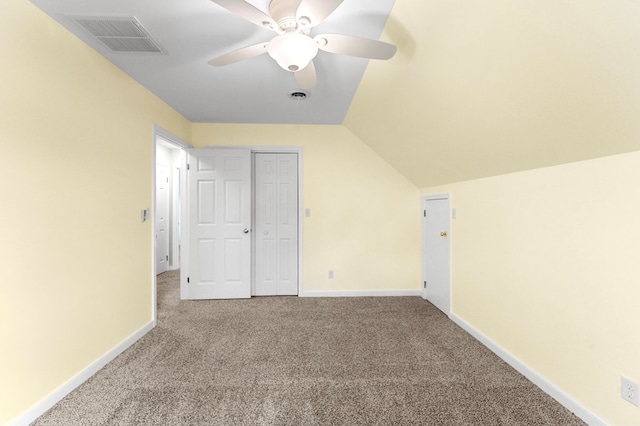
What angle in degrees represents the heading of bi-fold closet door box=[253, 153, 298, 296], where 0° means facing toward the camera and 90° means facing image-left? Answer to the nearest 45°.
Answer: approximately 0°

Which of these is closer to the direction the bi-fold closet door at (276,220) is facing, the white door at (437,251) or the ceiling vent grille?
the ceiling vent grille

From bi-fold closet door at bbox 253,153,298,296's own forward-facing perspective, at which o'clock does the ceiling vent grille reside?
The ceiling vent grille is roughly at 1 o'clock from the bi-fold closet door.

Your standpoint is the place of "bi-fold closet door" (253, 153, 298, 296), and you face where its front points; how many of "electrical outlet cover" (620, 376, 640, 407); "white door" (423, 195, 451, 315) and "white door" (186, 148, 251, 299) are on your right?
1

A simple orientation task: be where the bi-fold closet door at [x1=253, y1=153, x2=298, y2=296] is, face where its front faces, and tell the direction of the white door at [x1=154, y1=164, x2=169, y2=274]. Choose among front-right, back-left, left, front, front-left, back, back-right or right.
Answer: back-right

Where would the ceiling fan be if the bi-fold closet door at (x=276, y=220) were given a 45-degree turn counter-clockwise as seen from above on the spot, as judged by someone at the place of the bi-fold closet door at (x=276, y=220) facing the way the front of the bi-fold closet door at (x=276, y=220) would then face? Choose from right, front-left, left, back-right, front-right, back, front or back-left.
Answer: front-right

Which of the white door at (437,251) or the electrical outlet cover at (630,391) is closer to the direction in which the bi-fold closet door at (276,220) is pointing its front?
the electrical outlet cover

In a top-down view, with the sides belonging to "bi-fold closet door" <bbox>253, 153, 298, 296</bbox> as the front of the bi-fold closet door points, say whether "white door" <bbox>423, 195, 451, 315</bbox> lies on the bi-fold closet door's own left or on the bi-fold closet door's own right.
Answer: on the bi-fold closet door's own left

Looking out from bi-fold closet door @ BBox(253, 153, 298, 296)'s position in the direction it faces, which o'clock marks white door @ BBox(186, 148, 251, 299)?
The white door is roughly at 3 o'clock from the bi-fold closet door.

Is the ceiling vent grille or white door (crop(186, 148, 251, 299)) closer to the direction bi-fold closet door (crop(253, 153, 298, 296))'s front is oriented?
the ceiling vent grille

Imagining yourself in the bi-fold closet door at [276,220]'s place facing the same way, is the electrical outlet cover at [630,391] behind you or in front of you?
in front

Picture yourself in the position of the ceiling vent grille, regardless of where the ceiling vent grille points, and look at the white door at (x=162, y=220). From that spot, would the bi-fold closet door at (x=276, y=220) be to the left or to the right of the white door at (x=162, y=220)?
right
